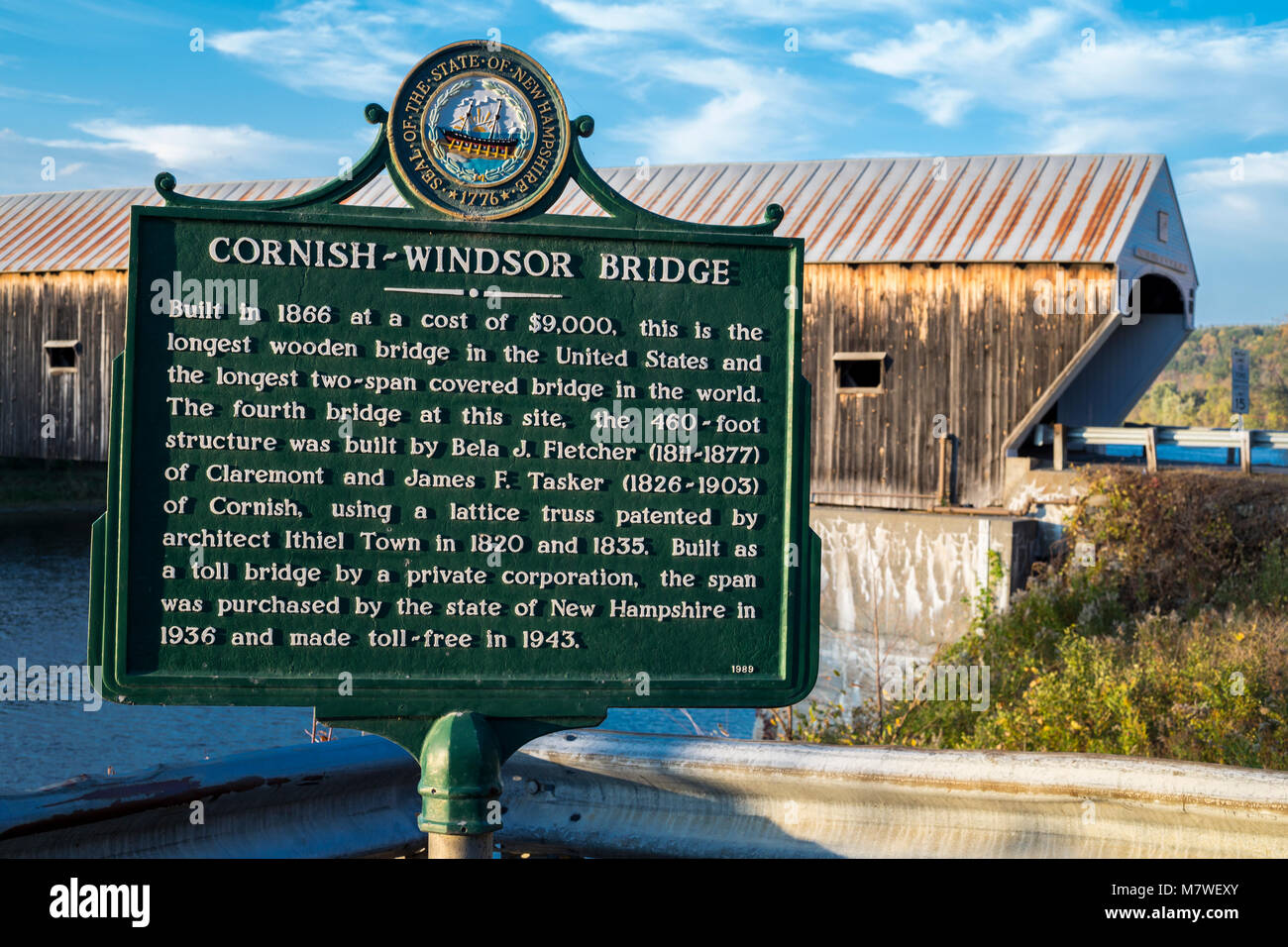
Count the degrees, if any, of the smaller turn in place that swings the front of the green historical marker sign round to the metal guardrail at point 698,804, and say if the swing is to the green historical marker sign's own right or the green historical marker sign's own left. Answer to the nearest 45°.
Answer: approximately 135° to the green historical marker sign's own left

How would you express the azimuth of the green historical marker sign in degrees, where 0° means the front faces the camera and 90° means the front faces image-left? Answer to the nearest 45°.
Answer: approximately 0°

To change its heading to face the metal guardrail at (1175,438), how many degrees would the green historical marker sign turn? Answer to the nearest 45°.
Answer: approximately 135° to its left
